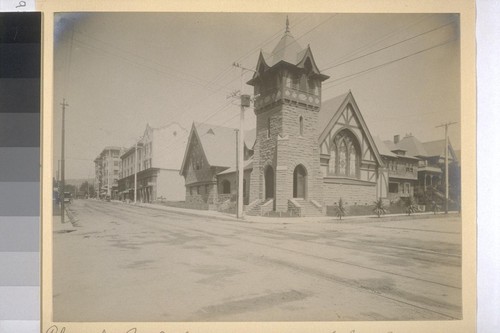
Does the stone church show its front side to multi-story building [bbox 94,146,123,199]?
no

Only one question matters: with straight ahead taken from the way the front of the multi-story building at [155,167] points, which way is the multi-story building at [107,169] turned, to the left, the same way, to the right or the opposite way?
the same way

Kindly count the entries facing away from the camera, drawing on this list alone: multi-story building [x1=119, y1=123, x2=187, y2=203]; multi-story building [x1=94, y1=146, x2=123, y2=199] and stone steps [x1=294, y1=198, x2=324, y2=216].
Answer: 0

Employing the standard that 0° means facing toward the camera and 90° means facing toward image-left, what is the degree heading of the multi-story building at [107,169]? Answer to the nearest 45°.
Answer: approximately 45°

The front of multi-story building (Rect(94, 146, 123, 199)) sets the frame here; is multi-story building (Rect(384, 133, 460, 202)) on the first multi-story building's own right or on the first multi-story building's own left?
on the first multi-story building's own left

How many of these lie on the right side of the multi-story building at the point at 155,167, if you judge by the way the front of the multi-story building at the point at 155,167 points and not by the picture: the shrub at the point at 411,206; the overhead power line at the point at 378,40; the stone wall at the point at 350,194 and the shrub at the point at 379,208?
0

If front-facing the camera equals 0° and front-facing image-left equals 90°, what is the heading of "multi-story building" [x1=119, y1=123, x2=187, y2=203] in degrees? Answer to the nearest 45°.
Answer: approximately 45°

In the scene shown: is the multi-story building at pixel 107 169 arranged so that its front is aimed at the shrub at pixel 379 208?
no

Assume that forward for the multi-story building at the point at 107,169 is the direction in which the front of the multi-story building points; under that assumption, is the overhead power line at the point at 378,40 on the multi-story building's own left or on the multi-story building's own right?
on the multi-story building's own left

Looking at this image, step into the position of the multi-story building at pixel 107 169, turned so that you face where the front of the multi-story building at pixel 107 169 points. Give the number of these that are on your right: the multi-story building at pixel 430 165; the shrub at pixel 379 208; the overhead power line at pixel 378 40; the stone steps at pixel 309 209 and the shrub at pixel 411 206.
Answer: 0
